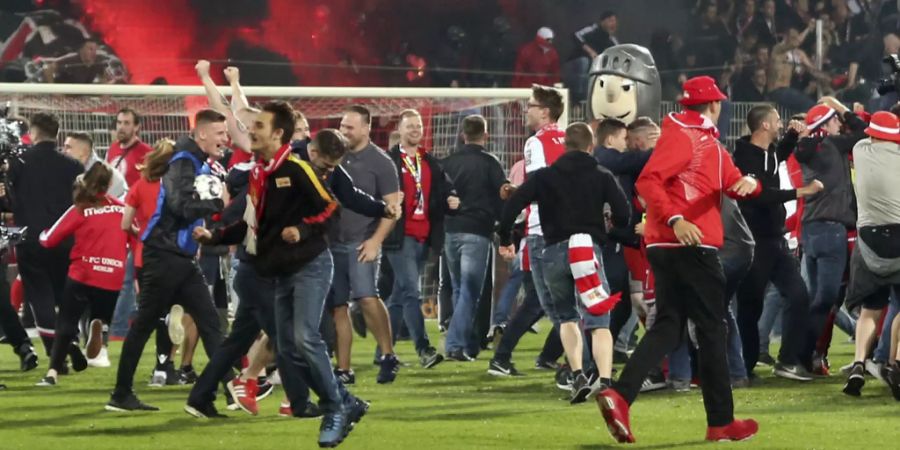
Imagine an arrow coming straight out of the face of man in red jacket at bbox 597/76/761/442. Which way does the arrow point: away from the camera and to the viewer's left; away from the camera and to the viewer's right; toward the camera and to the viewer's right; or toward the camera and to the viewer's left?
away from the camera and to the viewer's right

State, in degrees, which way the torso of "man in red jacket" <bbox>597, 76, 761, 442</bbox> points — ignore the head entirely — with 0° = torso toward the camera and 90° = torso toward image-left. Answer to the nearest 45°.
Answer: approximately 270°
